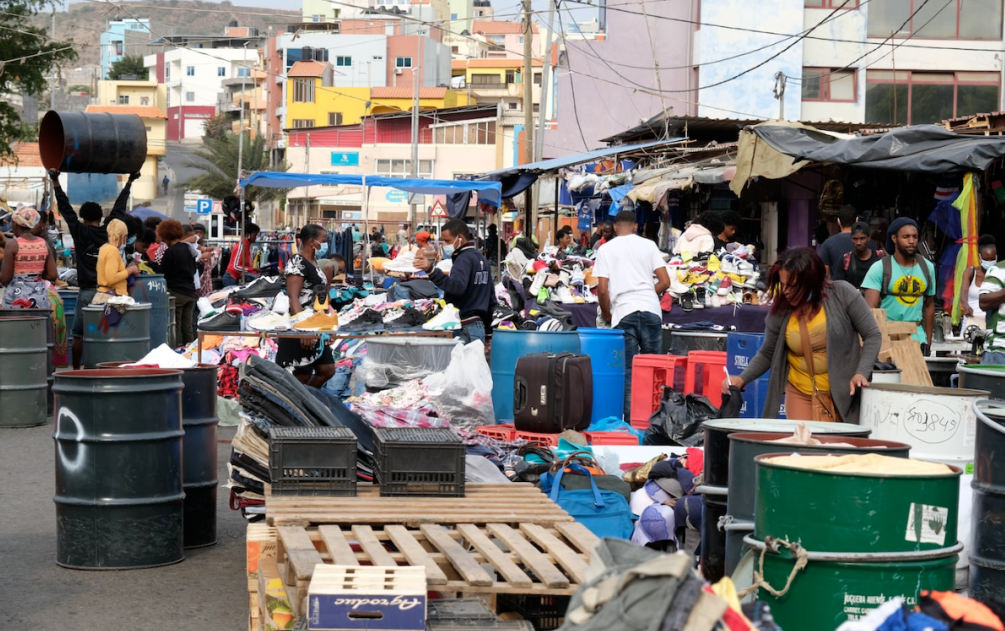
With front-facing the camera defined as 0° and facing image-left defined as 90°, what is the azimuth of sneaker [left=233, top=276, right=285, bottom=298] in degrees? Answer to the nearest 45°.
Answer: approximately 90°

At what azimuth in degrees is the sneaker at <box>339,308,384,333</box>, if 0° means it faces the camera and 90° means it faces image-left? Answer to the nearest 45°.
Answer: approximately 90°

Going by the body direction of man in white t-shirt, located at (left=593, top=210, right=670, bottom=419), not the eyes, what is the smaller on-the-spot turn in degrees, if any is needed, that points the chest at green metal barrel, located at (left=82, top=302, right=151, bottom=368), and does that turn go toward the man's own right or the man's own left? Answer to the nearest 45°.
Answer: approximately 90° to the man's own left

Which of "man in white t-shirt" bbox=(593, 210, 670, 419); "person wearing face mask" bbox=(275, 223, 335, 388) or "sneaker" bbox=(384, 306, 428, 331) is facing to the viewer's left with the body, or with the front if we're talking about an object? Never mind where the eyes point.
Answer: the sneaker

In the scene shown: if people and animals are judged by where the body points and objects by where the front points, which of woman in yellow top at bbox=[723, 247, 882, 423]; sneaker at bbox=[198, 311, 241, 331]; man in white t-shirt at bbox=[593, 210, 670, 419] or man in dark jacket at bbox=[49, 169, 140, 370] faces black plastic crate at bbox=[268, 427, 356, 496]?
the woman in yellow top

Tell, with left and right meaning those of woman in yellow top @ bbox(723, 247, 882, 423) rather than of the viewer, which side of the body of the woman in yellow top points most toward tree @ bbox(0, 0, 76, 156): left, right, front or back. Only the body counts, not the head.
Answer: right

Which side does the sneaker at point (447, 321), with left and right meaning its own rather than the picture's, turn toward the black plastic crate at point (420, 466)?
left

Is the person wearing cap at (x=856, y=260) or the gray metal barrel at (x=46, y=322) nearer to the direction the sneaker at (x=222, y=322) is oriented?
the gray metal barrel

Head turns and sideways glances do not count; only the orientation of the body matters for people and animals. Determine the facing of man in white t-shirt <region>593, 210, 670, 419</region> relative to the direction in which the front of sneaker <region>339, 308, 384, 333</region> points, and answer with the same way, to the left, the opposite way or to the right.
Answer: to the right

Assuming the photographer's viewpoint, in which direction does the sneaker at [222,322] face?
facing to the left of the viewer

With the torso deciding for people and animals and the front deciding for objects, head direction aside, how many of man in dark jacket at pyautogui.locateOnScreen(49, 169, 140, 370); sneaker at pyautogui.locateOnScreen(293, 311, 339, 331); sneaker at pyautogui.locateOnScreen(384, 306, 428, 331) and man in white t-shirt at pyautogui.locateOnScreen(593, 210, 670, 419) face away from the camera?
2
